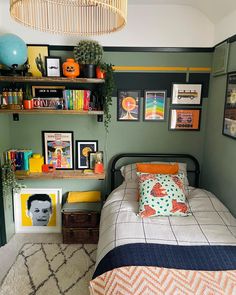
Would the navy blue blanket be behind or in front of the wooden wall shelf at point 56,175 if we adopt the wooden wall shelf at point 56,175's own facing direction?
in front

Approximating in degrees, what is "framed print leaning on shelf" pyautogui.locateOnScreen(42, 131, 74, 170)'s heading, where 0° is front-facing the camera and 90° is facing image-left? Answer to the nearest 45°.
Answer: approximately 0°

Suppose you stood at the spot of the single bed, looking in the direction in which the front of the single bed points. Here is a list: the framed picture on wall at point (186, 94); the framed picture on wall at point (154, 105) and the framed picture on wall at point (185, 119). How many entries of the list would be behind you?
3

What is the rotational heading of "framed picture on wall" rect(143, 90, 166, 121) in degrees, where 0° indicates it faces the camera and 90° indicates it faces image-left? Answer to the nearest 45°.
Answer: approximately 0°

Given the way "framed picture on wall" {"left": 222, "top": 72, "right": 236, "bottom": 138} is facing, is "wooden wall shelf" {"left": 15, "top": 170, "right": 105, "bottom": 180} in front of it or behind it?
in front

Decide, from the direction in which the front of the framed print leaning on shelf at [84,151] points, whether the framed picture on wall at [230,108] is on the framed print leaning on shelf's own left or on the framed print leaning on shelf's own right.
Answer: on the framed print leaning on shelf's own left

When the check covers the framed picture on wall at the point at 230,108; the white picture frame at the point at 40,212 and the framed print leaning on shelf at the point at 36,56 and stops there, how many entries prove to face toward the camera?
2
